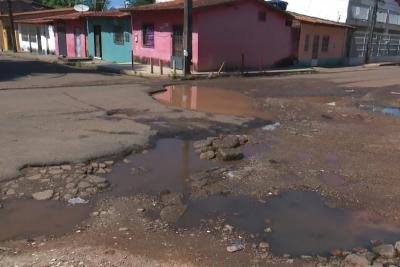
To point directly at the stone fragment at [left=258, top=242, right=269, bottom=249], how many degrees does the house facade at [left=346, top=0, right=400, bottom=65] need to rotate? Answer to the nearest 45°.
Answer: approximately 45° to its right

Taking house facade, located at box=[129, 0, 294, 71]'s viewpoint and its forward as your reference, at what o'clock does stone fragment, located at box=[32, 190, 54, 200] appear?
The stone fragment is roughly at 11 o'clock from the house facade.

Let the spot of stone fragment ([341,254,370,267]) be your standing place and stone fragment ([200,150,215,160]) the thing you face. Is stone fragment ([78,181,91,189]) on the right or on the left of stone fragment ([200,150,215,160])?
left

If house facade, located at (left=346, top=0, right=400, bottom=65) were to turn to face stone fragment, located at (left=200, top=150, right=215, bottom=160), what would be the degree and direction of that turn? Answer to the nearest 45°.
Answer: approximately 45° to its right

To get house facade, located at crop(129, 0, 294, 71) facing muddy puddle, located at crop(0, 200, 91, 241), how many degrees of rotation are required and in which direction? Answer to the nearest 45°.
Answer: approximately 45° to its left

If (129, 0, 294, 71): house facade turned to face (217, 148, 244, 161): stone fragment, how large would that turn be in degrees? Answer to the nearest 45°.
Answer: approximately 45° to its left

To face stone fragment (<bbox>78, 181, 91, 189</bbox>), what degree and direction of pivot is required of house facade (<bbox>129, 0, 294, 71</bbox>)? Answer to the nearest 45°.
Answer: approximately 45° to its left

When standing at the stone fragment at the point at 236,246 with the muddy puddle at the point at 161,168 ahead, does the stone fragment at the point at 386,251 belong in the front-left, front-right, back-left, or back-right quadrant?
back-right

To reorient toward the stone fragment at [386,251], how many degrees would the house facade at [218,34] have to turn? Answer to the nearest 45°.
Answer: approximately 45° to its left

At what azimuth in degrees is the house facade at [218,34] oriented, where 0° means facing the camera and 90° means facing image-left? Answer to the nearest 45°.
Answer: approximately 45°

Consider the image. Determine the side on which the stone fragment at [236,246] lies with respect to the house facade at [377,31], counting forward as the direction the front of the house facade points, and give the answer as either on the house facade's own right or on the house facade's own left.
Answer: on the house facade's own right
